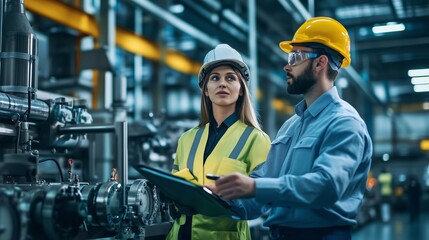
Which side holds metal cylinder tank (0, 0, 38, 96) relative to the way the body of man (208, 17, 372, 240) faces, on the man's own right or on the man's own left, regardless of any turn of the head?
on the man's own right

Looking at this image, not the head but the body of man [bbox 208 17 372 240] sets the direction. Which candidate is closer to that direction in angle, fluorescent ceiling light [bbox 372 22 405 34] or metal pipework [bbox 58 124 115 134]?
the metal pipework

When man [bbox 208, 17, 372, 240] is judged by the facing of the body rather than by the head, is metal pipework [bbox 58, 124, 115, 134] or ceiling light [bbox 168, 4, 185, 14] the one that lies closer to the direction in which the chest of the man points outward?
the metal pipework

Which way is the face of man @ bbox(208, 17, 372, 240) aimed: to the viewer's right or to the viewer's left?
to the viewer's left

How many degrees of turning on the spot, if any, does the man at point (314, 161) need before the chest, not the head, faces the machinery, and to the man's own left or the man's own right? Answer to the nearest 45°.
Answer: approximately 45° to the man's own right

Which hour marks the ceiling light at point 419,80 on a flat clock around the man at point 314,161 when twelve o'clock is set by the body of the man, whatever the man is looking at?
The ceiling light is roughly at 5 o'clock from the man.

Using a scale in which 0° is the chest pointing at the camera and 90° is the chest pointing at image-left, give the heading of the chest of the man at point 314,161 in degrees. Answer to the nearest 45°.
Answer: approximately 45°

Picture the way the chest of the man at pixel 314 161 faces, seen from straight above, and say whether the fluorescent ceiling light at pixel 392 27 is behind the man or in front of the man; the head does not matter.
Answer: behind

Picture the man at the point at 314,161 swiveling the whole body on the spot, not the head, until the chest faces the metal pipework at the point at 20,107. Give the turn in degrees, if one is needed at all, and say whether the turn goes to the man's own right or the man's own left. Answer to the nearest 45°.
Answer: approximately 45° to the man's own right

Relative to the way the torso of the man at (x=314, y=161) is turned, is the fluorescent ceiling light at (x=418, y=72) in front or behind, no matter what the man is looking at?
behind
